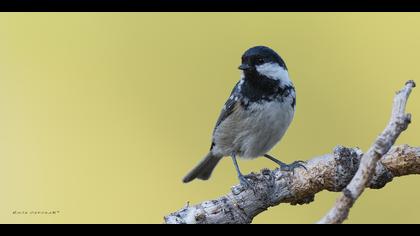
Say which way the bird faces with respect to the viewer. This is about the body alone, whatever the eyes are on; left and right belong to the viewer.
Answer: facing the viewer and to the right of the viewer

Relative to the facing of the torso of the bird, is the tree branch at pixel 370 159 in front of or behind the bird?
in front
